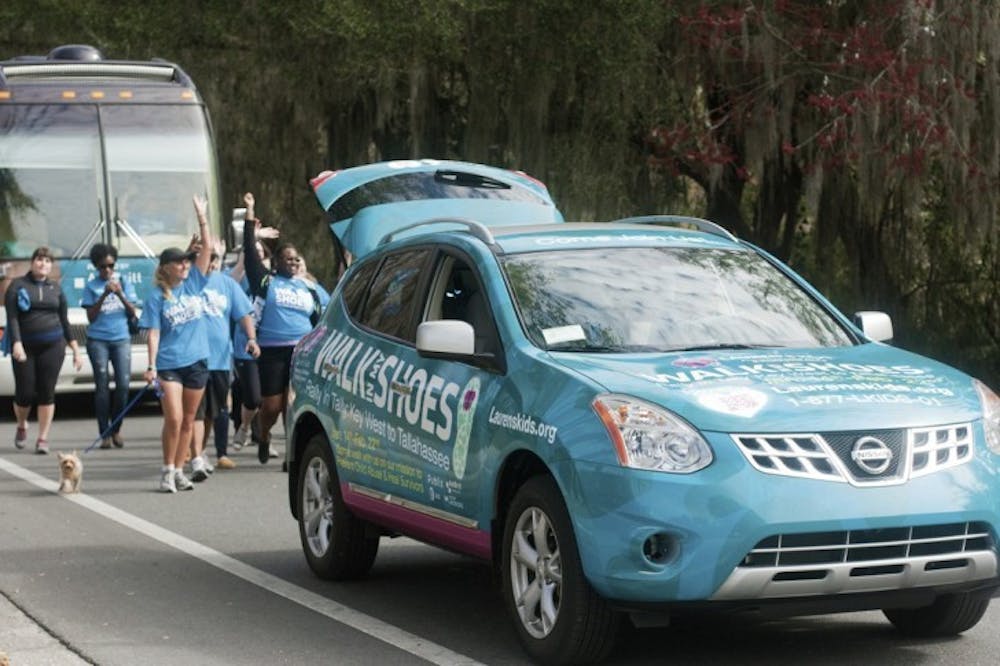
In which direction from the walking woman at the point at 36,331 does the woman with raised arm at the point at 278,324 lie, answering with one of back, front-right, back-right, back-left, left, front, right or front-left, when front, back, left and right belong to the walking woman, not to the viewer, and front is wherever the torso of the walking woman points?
front-left

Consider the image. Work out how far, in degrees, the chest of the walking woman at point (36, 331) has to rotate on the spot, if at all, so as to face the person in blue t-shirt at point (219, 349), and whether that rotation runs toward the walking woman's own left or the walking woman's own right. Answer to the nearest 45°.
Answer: approximately 45° to the walking woman's own left

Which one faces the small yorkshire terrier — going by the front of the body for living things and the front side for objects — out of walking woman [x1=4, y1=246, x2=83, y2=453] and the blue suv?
the walking woman

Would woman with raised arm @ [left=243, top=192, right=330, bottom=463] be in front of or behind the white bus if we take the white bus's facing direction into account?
in front

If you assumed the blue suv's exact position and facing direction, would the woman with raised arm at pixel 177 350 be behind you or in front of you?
behind

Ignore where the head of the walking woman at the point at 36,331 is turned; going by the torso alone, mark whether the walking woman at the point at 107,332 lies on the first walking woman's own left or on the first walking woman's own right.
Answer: on the first walking woman's own left

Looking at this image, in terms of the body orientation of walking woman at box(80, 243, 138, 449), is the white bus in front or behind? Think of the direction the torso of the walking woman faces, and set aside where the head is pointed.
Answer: behind

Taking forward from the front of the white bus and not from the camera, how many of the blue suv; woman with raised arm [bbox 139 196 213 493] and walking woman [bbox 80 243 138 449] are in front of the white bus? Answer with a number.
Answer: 3

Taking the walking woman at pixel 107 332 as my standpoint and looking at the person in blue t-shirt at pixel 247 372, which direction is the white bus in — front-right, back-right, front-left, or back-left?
back-left

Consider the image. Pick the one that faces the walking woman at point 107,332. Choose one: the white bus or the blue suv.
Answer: the white bus

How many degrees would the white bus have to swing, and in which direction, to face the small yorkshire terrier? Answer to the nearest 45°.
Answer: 0° — it already faces it

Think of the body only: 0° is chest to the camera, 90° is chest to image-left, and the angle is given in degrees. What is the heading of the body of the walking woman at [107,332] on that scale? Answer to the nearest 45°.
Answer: approximately 0°
